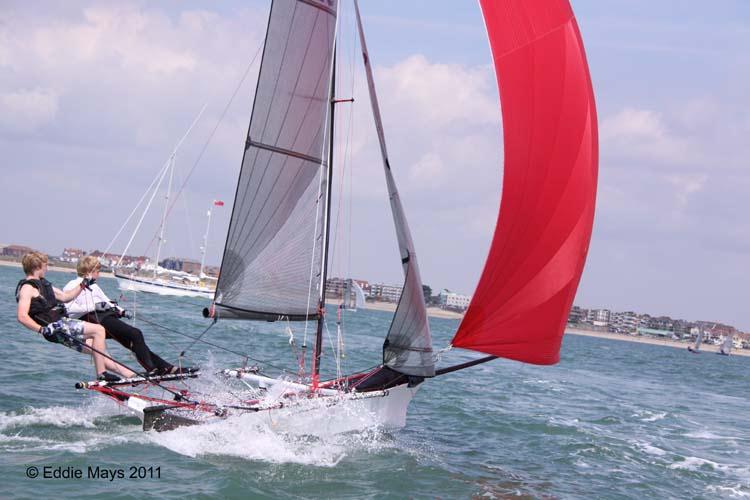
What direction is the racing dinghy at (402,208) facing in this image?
to the viewer's right

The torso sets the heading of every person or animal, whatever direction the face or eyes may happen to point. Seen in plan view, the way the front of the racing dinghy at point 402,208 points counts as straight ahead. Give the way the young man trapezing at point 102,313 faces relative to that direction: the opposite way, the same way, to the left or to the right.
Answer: the same way

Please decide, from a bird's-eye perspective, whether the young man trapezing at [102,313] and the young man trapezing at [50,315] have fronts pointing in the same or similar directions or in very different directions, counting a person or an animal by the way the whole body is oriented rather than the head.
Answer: same or similar directions

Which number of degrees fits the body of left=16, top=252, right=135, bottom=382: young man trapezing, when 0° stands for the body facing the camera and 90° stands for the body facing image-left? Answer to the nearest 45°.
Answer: approximately 270°

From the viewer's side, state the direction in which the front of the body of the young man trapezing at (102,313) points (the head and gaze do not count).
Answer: to the viewer's right

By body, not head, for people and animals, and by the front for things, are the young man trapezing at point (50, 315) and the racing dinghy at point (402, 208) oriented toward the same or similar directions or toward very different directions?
same or similar directions

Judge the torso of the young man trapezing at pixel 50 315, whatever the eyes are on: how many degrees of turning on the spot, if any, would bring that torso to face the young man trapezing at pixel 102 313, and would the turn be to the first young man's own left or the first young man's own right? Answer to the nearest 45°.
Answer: approximately 45° to the first young man's own left
